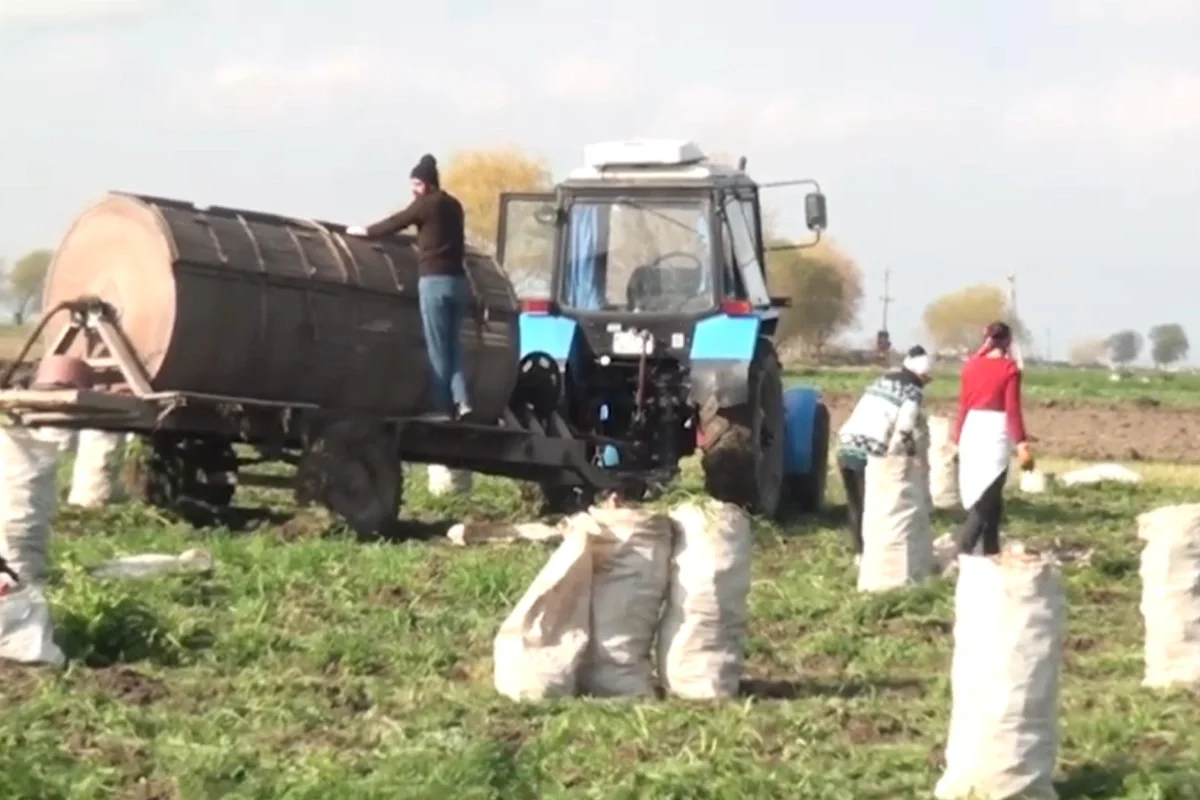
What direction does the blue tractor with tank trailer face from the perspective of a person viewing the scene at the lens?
facing away from the viewer and to the right of the viewer

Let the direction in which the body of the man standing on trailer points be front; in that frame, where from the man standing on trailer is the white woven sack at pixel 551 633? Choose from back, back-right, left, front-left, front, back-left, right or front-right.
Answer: back-left

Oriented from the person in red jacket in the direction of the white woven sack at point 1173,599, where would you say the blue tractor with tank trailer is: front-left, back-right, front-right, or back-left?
back-right

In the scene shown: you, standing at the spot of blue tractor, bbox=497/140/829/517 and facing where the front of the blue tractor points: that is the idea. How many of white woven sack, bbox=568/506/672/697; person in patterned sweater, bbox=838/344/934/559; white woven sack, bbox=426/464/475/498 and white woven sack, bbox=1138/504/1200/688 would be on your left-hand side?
1

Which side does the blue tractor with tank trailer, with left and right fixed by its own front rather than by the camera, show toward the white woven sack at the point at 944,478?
front

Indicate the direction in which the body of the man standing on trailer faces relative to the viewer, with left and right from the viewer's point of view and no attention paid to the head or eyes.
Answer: facing away from the viewer and to the left of the viewer

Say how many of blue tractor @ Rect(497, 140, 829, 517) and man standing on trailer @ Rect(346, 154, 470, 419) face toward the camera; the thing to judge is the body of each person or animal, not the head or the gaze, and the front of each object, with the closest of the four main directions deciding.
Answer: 0

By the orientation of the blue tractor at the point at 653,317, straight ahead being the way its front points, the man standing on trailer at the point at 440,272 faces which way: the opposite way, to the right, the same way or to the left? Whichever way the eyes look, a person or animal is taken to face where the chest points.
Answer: to the left
